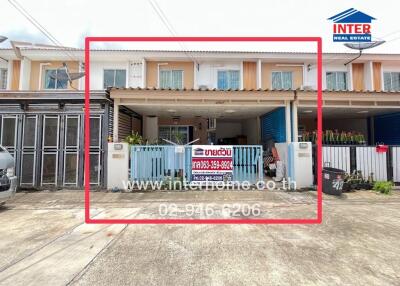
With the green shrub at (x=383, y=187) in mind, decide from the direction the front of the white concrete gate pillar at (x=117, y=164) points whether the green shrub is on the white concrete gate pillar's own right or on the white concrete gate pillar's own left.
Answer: on the white concrete gate pillar's own left

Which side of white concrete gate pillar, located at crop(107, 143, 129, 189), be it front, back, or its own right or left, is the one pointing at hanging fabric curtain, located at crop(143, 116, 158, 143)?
back

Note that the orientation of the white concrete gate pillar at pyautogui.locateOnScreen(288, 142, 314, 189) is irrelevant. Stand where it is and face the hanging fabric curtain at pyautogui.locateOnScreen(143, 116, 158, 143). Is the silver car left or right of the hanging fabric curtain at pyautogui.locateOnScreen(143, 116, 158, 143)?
left

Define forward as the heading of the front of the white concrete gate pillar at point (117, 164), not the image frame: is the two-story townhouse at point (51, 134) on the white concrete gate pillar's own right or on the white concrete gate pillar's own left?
on the white concrete gate pillar's own right

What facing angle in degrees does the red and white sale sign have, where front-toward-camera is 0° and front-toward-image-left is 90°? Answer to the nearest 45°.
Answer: approximately 0°

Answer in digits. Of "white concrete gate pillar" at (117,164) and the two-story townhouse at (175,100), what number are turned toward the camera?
2

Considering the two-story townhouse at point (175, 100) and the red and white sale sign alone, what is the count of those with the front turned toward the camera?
2

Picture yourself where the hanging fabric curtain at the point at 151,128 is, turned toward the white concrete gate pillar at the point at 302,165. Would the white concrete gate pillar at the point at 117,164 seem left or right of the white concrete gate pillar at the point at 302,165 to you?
right

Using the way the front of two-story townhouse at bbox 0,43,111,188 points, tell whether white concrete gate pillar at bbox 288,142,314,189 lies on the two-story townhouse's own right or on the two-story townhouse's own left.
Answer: on the two-story townhouse's own left

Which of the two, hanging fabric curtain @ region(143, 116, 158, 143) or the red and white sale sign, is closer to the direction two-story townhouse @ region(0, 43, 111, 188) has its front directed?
the red and white sale sign

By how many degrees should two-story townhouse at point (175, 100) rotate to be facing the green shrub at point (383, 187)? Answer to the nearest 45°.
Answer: approximately 45° to its left
